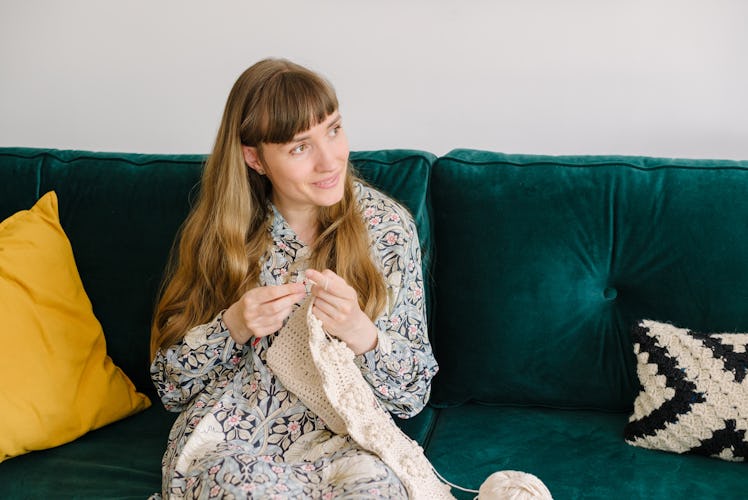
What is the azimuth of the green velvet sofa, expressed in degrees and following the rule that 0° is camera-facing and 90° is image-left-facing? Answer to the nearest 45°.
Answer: approximately 0°

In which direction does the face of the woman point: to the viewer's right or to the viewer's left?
to the viewer's right
